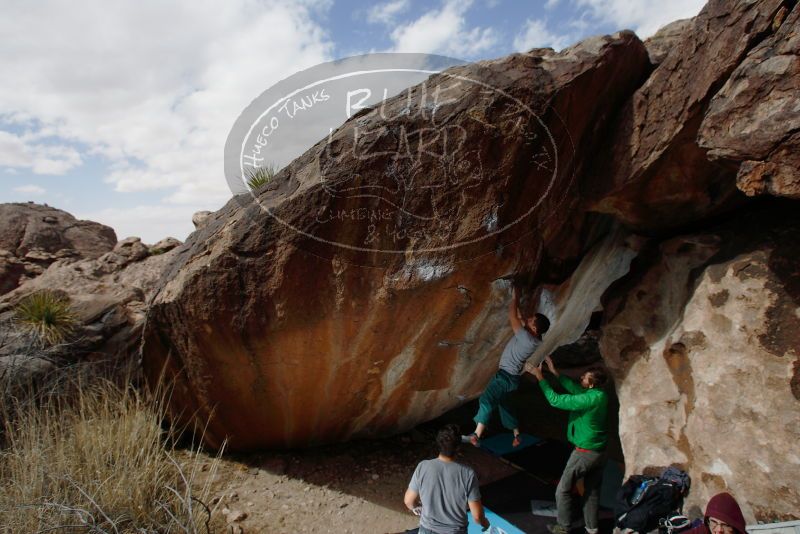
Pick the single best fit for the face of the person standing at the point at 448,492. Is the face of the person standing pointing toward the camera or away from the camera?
away from the camera

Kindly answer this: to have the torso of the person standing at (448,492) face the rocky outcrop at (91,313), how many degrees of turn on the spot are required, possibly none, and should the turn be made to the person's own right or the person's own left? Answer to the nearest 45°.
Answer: approximately 45° to the person's own left

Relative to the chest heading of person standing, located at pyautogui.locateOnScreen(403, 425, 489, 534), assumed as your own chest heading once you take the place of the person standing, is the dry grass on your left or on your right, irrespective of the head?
on your left

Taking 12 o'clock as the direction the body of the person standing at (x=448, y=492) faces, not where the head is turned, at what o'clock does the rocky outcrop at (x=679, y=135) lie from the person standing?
The rocky outcrop is roughly at 2 o'clock from the person standing.

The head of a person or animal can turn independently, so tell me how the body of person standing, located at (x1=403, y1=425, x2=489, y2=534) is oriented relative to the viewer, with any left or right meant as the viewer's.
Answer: facing away from the viewer

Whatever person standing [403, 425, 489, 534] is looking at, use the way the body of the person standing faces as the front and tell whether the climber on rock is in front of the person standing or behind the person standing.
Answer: in front
